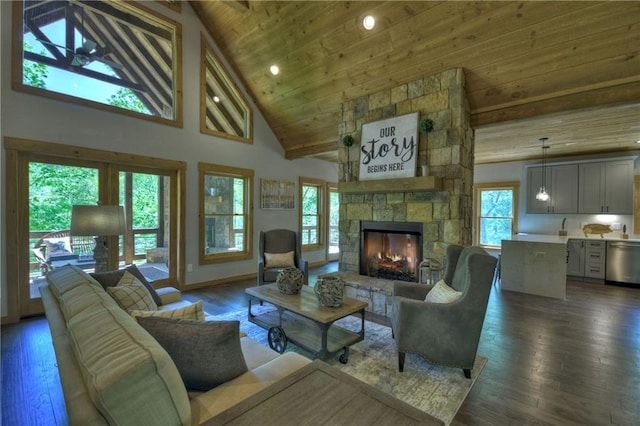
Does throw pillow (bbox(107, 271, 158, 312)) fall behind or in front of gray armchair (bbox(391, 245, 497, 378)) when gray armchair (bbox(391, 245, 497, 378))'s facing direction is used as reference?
in front

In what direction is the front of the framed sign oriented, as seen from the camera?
facing the viewer and to the left of the viewer

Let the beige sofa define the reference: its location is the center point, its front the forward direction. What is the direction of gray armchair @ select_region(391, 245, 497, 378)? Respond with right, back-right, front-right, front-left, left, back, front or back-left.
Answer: front-right

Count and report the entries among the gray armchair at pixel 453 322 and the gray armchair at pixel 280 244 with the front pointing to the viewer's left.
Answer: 1

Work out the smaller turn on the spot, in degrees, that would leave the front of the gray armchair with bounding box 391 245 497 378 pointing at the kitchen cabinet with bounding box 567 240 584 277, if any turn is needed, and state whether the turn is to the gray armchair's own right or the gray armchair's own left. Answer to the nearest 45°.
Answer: approximately 135° to the gray armchair's own right

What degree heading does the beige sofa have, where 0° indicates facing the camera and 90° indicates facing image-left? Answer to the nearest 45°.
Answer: approximately 225°

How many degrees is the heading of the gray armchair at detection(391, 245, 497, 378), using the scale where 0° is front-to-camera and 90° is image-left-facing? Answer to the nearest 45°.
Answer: approximately 90°

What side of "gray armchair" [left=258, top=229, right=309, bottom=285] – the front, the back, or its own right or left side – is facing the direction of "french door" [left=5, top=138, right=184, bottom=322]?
right

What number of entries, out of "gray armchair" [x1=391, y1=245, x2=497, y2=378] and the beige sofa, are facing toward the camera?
0

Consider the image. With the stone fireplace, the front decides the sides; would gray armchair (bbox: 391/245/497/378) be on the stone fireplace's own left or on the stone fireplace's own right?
on the stone fireplace's own left

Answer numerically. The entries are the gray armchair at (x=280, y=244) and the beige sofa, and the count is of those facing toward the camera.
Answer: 1

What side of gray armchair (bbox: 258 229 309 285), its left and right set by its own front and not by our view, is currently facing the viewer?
front
